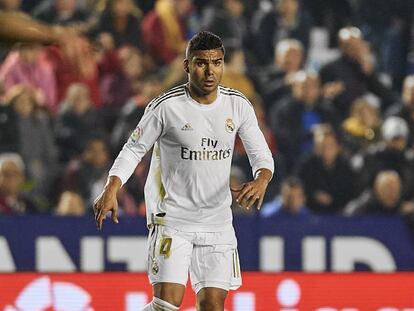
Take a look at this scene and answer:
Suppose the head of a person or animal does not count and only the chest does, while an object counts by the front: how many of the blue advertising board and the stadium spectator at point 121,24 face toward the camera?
2

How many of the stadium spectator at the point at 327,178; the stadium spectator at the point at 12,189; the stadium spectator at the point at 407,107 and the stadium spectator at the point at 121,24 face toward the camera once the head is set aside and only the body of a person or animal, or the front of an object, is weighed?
4

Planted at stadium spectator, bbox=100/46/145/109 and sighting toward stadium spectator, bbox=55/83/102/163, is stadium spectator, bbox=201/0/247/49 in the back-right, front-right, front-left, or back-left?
back-left

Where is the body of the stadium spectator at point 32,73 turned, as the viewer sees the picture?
toward the camera

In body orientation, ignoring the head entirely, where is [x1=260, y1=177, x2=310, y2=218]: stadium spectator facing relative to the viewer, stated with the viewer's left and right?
facing the viewer

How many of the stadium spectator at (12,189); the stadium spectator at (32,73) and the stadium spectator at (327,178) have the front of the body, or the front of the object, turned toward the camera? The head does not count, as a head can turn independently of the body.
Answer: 3

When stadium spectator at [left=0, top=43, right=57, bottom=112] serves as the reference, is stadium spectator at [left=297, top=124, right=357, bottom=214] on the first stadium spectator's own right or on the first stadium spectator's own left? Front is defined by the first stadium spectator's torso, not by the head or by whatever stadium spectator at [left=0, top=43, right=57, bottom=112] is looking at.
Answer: on the first stadium spectator's own left

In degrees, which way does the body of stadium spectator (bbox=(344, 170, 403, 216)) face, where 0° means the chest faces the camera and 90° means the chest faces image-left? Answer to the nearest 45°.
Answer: approximately 45°

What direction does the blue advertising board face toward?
toward the camera

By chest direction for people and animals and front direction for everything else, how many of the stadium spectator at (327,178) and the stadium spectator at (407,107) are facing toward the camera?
2

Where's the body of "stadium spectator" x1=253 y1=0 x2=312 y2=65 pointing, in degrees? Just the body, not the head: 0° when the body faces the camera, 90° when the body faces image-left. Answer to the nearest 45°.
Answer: approximately 0°
